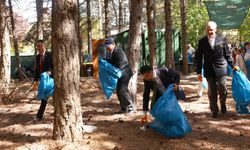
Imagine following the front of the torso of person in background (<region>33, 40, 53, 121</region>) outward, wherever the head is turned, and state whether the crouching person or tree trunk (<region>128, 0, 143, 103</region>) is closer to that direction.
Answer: the crouching person

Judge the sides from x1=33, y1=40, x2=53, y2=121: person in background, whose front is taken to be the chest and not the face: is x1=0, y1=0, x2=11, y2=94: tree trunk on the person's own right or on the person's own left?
on the person's own right

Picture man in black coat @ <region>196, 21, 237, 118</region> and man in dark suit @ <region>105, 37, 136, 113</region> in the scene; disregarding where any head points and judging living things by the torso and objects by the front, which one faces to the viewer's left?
the man in dark suit

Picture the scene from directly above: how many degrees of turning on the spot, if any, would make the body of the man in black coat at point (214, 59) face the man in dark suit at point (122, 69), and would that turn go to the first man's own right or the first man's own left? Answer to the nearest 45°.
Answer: approximately 90° to the first man's own right

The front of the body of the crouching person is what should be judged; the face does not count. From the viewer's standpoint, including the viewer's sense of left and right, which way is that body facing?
facing the viewer and to the left of the viewer

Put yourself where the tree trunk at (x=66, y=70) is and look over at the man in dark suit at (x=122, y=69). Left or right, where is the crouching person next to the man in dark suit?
right

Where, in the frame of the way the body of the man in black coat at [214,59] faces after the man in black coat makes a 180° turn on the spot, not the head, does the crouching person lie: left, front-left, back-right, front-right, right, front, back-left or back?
back-left

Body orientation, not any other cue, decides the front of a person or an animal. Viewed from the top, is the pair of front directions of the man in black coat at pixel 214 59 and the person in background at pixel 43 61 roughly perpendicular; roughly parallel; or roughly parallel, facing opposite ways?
roughly parallel

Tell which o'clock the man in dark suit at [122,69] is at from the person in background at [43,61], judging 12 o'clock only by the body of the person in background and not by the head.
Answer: The man in dark suit is roughly at 8 o'clock from the person in background.

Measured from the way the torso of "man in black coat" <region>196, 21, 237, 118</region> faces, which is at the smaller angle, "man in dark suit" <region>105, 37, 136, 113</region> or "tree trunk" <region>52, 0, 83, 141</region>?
the tree trunk

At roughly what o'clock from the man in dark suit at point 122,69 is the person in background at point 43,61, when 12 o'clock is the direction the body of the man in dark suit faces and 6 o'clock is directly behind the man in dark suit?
The person in background is roughly at 12 o'clock from the man in dark suit.

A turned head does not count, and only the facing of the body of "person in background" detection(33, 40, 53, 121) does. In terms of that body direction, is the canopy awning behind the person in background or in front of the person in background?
behind

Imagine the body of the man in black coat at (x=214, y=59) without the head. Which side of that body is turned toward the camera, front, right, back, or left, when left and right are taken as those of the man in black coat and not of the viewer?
front

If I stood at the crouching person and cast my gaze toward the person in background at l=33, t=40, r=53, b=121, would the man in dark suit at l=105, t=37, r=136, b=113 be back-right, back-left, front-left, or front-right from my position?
front-right

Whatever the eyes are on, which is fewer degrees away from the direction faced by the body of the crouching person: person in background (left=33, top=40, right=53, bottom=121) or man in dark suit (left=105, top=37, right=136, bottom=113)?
the person in background

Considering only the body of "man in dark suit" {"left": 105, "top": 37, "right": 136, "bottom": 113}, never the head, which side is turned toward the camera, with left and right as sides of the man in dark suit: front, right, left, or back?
left

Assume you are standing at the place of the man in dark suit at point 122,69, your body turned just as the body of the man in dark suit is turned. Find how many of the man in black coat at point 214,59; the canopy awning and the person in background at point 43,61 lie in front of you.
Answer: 1
